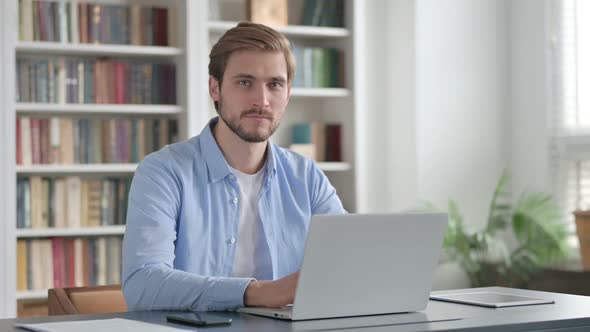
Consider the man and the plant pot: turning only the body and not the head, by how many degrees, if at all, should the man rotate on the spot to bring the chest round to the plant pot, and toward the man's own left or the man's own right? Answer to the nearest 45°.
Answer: approximately 90° to the man's own left

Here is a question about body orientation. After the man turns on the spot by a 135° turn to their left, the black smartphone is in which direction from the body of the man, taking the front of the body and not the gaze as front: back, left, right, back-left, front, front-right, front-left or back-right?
back

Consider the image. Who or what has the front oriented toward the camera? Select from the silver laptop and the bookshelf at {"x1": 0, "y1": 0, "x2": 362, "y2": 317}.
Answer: the bookshelf

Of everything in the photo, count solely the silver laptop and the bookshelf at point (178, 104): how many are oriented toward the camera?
1

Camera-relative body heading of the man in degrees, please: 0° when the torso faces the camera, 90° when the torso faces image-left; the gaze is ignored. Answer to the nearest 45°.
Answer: approximately 315°

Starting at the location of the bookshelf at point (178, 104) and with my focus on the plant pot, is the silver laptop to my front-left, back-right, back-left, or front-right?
front-right

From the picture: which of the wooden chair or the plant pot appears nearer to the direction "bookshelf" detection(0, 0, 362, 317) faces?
the wooden chair

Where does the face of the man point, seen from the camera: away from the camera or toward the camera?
toward the camera

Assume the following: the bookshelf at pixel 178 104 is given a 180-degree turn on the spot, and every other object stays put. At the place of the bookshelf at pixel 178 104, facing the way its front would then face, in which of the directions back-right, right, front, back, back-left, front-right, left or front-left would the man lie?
back

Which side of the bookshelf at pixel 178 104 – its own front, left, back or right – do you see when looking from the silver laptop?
front

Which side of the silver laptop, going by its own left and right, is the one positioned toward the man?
front

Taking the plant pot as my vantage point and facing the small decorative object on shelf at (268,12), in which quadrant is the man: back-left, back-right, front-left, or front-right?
front-left

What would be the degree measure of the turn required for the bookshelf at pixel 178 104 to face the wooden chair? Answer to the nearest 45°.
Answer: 0° — it already faces it

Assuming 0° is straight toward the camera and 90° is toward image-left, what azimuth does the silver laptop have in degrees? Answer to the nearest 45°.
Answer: approximately 135°

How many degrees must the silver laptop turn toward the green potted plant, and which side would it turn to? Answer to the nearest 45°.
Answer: approximately 45° to its right

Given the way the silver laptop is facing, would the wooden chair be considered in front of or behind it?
in front

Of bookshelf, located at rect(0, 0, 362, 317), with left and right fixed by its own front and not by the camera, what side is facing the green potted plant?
left

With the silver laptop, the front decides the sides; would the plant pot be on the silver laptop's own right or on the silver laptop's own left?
on the silver laptop's own right

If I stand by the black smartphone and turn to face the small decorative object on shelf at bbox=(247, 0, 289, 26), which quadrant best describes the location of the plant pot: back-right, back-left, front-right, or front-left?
front-right

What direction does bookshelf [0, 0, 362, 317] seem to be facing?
toward the camera
